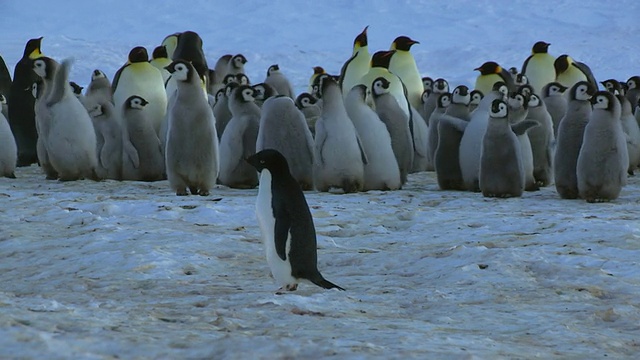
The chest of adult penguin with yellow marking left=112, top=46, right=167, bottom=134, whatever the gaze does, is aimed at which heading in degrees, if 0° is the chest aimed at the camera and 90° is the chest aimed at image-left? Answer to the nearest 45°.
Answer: approximately 0°

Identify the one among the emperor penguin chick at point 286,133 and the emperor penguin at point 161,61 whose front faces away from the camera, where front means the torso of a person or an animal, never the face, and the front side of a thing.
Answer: the emperor penguin chick

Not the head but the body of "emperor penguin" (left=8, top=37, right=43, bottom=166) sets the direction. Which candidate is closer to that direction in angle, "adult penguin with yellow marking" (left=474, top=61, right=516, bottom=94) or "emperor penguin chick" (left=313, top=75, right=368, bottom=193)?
the adult penguin with yellow marking

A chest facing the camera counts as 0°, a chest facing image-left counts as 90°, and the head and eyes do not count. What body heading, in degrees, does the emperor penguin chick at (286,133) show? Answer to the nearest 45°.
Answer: approximately 180°

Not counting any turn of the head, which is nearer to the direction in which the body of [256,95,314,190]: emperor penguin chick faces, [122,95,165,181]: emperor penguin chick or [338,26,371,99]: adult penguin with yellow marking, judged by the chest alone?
the adult penguin with yellow marking

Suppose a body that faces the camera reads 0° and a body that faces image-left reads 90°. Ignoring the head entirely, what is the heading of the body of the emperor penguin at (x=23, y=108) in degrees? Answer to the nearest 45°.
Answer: approximately 225°
